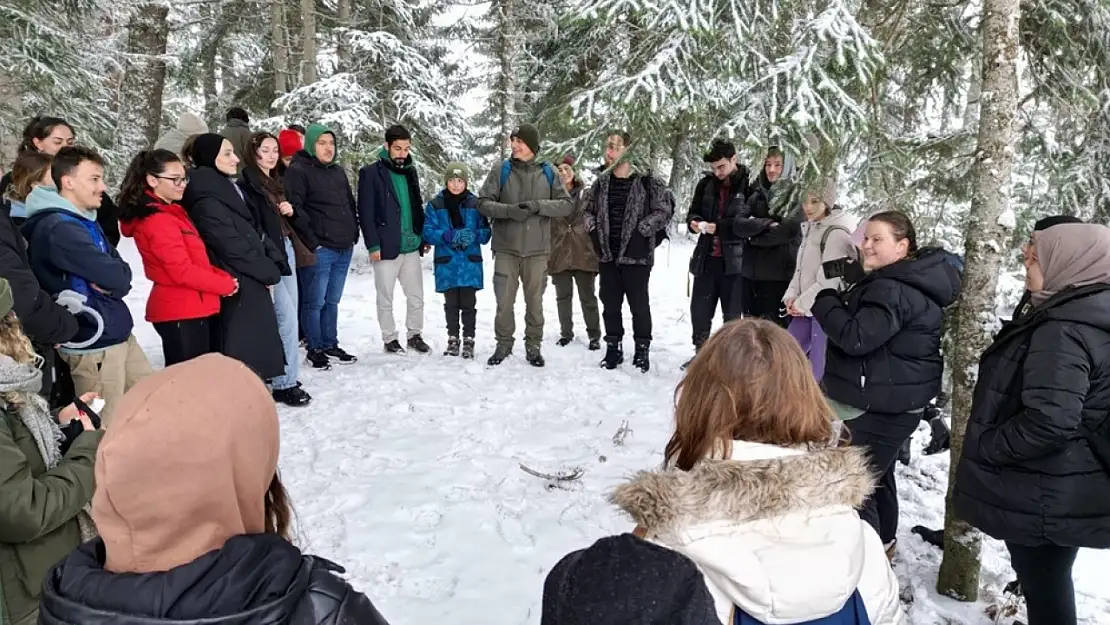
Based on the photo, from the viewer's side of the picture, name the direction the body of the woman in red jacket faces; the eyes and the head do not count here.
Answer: to the viewer's right

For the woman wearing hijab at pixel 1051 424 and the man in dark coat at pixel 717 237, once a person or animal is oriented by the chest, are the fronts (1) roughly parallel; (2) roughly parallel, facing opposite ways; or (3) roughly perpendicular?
roughly perpendicular

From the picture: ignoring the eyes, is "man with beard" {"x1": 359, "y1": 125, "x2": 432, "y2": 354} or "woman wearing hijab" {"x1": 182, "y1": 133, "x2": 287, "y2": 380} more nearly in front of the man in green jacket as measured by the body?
the woman wearing hijab

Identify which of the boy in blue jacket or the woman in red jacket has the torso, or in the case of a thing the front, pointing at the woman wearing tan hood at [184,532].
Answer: the boy in blue jacket

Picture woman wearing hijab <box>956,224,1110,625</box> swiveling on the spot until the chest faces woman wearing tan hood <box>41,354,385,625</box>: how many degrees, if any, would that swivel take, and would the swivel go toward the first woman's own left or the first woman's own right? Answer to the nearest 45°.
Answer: approximately 45° to the first woman's own left

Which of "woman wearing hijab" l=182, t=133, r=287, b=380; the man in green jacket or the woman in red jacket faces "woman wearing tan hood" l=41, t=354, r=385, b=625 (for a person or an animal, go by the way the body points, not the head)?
the man in green jacket

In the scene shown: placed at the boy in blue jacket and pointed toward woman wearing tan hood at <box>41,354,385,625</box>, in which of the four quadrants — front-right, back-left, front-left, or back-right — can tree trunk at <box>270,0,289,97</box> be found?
back-right

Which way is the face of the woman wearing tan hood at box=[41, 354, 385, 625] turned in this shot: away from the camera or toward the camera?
away from the camera

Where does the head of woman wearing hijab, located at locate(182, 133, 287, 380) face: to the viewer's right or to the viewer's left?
to the viewer's right

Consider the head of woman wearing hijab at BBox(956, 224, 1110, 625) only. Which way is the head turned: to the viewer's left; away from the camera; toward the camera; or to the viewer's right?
to the viewer's left
